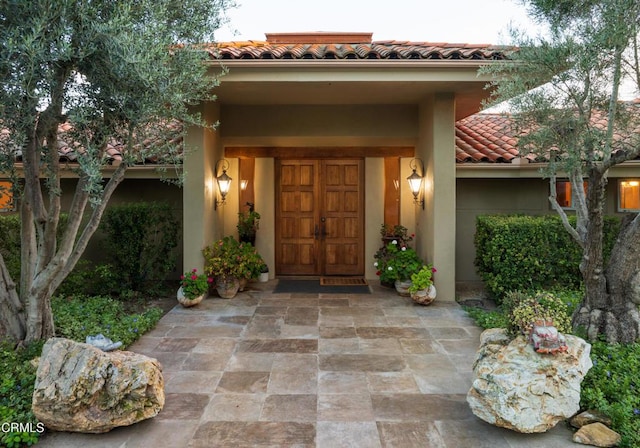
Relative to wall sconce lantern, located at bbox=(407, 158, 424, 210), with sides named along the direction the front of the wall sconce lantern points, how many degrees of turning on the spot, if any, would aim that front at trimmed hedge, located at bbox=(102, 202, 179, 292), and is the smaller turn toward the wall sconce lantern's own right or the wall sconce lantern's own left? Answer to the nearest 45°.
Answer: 0° — it already faces it

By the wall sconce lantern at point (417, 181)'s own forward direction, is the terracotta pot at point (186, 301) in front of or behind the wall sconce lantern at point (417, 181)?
in front

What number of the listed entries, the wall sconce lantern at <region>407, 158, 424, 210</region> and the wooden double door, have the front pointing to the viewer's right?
0

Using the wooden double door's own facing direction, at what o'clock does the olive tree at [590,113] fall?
The olive tree is roughly at 11 o'clock from the wooden double door.

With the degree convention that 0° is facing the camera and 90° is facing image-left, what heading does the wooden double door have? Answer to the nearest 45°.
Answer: approximately 0°

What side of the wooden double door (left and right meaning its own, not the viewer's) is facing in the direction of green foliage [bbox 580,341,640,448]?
front
